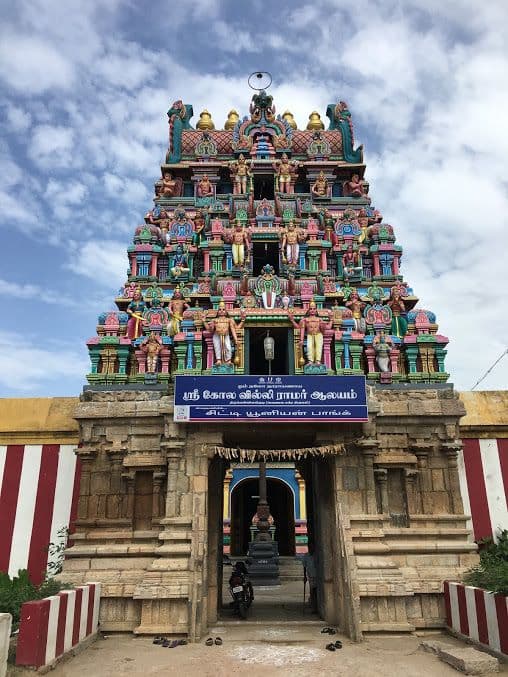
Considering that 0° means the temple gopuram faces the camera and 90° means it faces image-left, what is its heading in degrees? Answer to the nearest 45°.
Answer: approximately 0°

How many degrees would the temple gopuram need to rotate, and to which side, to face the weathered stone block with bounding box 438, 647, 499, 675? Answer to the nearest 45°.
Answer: approximately 45° to its left

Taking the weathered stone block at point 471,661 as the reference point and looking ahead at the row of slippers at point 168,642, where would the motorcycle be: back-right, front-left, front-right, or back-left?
front-right
